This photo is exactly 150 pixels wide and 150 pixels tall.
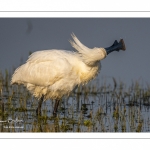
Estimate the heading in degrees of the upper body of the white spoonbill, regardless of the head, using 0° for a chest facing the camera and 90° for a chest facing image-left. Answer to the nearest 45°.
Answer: approximately 270°
